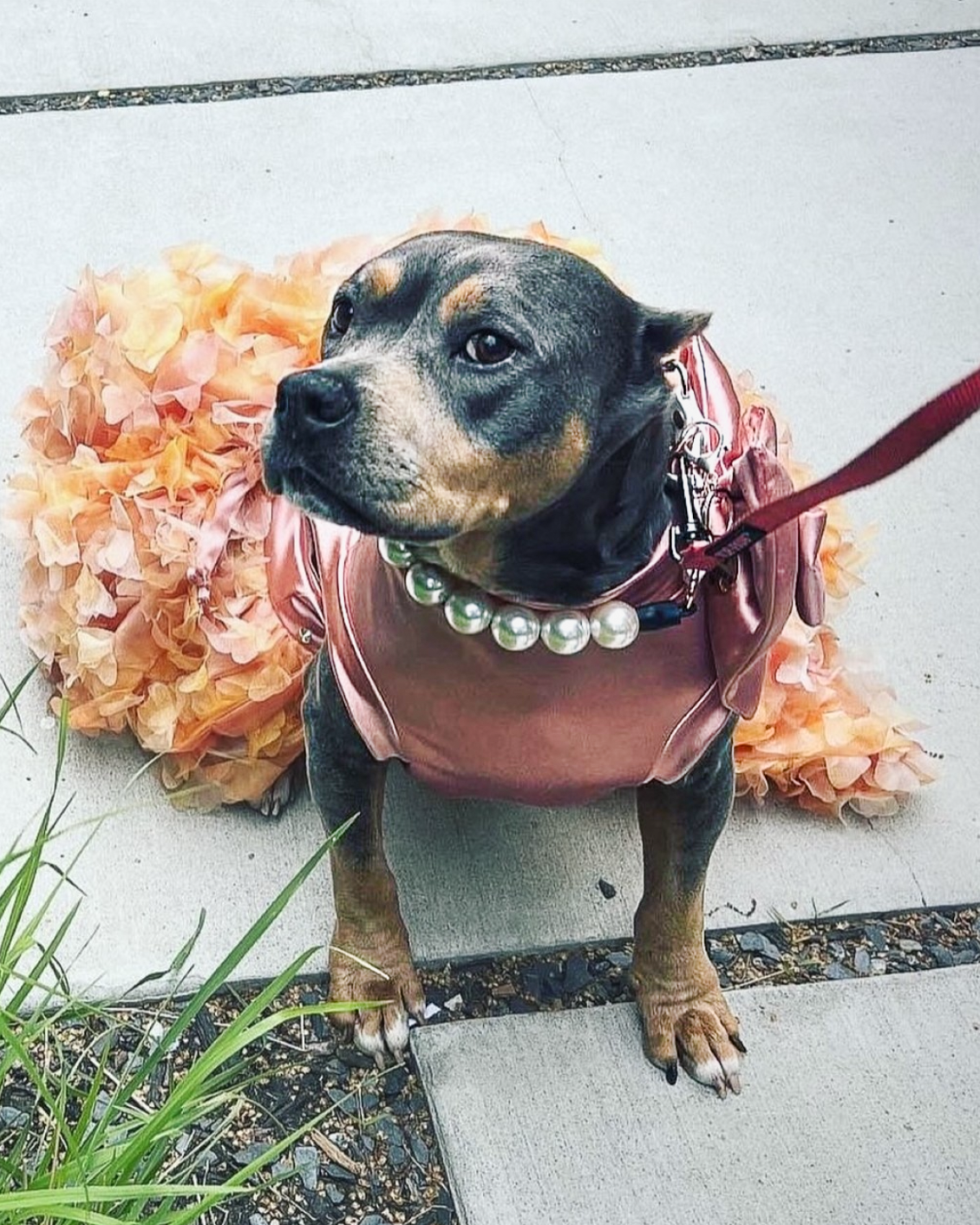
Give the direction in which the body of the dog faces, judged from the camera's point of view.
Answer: toward the camera
